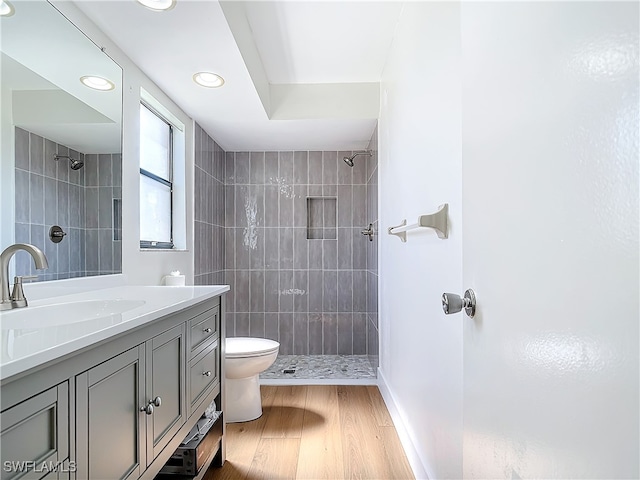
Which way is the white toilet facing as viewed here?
to the viewer's right

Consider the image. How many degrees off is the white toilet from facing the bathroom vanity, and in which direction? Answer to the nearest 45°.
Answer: approximately 90° to its right

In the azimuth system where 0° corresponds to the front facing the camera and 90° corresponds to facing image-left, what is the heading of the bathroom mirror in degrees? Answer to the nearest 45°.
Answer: approximately 315°

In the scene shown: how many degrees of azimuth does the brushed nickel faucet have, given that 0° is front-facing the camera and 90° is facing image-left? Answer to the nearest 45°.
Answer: approximately 315°

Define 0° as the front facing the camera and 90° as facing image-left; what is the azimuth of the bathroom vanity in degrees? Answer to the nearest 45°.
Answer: approximately 315°
